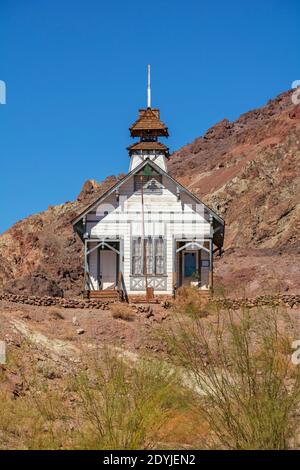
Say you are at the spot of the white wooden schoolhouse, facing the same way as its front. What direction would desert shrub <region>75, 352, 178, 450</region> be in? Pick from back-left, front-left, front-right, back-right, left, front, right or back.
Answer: front

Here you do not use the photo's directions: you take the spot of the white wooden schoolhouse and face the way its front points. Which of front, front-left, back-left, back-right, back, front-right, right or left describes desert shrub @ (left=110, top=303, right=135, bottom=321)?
front

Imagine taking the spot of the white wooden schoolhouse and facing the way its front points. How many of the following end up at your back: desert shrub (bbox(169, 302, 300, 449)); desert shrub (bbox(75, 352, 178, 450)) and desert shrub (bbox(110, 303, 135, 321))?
0

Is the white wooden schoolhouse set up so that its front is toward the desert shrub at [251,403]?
yes

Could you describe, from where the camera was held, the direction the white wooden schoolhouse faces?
facing the viewer
